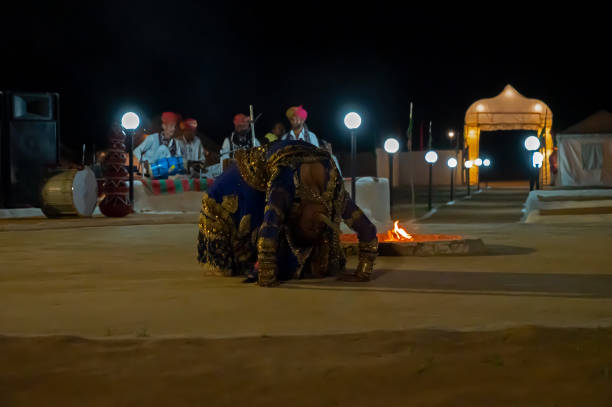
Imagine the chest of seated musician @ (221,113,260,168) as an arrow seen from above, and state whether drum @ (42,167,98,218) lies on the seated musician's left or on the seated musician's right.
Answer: on the seated musician's right

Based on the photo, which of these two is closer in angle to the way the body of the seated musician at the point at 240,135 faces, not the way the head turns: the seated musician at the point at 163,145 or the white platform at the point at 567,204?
the white platform

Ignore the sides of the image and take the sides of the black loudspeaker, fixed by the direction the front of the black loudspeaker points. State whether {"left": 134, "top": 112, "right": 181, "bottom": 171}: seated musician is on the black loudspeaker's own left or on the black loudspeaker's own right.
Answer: on the black loudspeaker's own left

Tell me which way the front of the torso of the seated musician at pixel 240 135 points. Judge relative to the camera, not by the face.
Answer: toward the camera

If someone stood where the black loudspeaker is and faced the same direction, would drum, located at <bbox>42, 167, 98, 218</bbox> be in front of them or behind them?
in front

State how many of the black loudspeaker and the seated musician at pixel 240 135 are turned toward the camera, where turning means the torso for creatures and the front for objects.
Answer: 2

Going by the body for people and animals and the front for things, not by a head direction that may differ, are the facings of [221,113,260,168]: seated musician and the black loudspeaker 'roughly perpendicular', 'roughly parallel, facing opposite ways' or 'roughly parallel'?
roughly parallel

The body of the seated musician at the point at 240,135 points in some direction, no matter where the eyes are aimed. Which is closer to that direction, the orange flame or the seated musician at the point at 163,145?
the orange flame

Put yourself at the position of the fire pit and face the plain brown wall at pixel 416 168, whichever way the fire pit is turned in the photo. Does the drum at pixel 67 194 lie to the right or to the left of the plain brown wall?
left

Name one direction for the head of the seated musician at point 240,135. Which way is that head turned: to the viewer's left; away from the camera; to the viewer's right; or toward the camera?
toward the camera

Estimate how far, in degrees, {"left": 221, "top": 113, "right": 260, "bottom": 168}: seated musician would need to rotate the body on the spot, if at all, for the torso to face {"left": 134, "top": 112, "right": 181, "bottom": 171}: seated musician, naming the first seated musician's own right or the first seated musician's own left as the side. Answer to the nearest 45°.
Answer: approximately 135° to the first seated musician's own right

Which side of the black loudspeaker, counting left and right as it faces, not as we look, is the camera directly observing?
front

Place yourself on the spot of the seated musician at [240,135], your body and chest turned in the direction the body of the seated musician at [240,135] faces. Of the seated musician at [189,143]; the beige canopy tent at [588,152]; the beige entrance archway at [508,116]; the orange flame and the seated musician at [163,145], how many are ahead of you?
1
